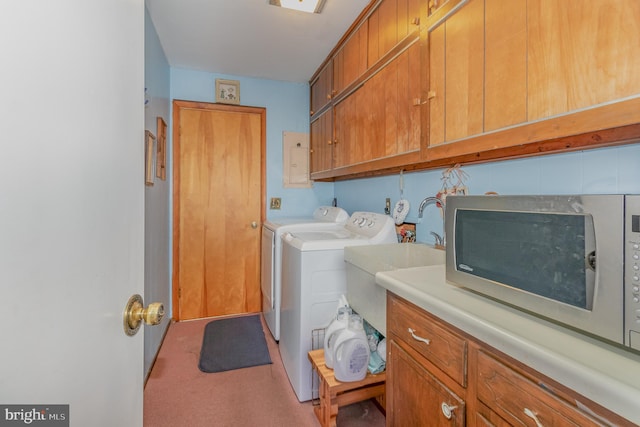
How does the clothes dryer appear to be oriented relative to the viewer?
to the viewer's left

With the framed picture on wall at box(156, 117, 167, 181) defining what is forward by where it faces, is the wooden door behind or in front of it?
in front

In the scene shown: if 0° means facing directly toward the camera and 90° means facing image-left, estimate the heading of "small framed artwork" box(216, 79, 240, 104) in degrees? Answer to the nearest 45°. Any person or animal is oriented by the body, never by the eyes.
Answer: approximately 0°

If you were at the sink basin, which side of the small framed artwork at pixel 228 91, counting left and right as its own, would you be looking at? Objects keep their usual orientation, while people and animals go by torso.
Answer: front

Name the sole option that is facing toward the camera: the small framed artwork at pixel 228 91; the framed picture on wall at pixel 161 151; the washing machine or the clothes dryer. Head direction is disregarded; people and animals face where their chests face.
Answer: the small framed artwork

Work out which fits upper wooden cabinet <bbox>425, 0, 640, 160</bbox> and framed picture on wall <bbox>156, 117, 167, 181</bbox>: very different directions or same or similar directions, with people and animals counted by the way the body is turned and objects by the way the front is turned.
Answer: very different directions

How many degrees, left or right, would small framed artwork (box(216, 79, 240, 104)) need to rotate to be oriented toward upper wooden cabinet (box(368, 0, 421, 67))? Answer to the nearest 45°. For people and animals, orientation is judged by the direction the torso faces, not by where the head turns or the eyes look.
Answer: approximately 45° to its left

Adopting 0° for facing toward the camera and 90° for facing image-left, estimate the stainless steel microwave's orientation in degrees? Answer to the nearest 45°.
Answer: approximately 45°

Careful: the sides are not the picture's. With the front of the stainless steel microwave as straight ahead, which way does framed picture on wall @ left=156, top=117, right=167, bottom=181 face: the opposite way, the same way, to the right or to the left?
the opposite way

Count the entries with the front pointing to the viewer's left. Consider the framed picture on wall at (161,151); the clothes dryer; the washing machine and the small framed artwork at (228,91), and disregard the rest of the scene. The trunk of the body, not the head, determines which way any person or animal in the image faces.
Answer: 2

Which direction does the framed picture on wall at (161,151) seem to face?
to the viewer's right

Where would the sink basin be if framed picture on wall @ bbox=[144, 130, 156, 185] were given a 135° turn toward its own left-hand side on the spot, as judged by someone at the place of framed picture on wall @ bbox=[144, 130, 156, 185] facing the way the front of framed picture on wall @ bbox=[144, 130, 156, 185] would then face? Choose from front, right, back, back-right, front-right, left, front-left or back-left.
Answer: back

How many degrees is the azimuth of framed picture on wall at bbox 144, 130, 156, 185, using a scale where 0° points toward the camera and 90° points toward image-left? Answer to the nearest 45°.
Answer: approximately 270°
